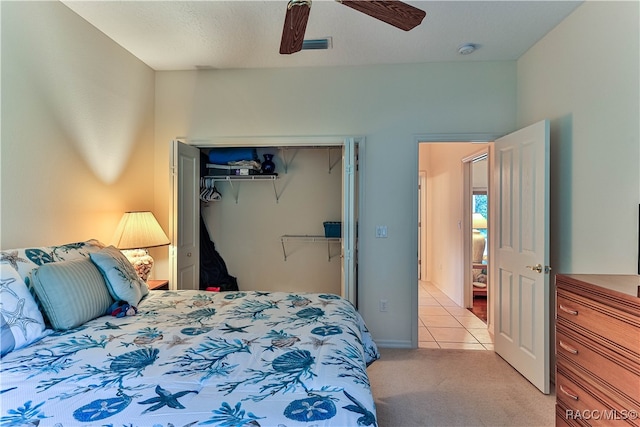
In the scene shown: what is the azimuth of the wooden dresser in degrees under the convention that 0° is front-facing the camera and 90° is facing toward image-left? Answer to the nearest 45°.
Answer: approximately 45°

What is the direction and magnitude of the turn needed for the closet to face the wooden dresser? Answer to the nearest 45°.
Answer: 0° — it already faces it

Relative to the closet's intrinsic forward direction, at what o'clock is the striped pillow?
The striped pillow is roughly at 1 o'clock from the closet.

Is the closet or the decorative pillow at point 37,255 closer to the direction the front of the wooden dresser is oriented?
the decorative pillow

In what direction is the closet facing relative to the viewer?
toward the camera

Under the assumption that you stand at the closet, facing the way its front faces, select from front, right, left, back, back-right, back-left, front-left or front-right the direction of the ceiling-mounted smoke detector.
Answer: front-left

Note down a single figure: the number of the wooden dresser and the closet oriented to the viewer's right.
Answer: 0

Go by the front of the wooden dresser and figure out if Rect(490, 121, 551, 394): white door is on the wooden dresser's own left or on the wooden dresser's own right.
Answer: on the wooden dresser's own right

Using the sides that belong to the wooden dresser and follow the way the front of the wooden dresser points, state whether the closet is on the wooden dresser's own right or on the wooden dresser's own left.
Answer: on the wooden dresser's own right

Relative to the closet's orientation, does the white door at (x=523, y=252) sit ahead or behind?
ahead

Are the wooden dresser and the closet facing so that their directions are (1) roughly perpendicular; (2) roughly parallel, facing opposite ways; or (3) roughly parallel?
roughly perpendicular

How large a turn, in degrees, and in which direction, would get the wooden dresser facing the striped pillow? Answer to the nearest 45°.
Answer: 0° — it already faces it
